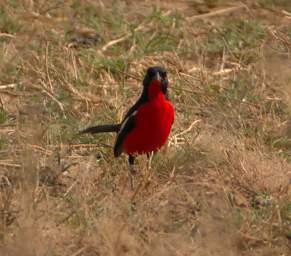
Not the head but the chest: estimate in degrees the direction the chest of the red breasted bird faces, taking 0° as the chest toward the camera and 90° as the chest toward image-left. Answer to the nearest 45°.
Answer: approximately 315°
